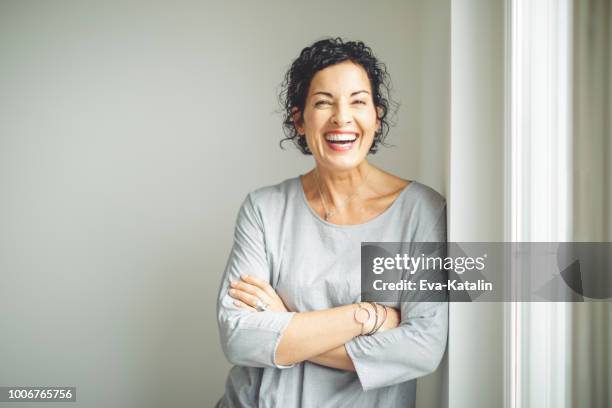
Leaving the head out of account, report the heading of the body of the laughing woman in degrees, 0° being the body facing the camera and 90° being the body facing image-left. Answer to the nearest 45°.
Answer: approximately 0°

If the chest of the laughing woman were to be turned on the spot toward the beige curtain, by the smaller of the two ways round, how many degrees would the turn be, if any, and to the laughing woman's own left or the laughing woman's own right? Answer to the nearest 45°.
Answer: approximately 45° to the laughing woman's own left
